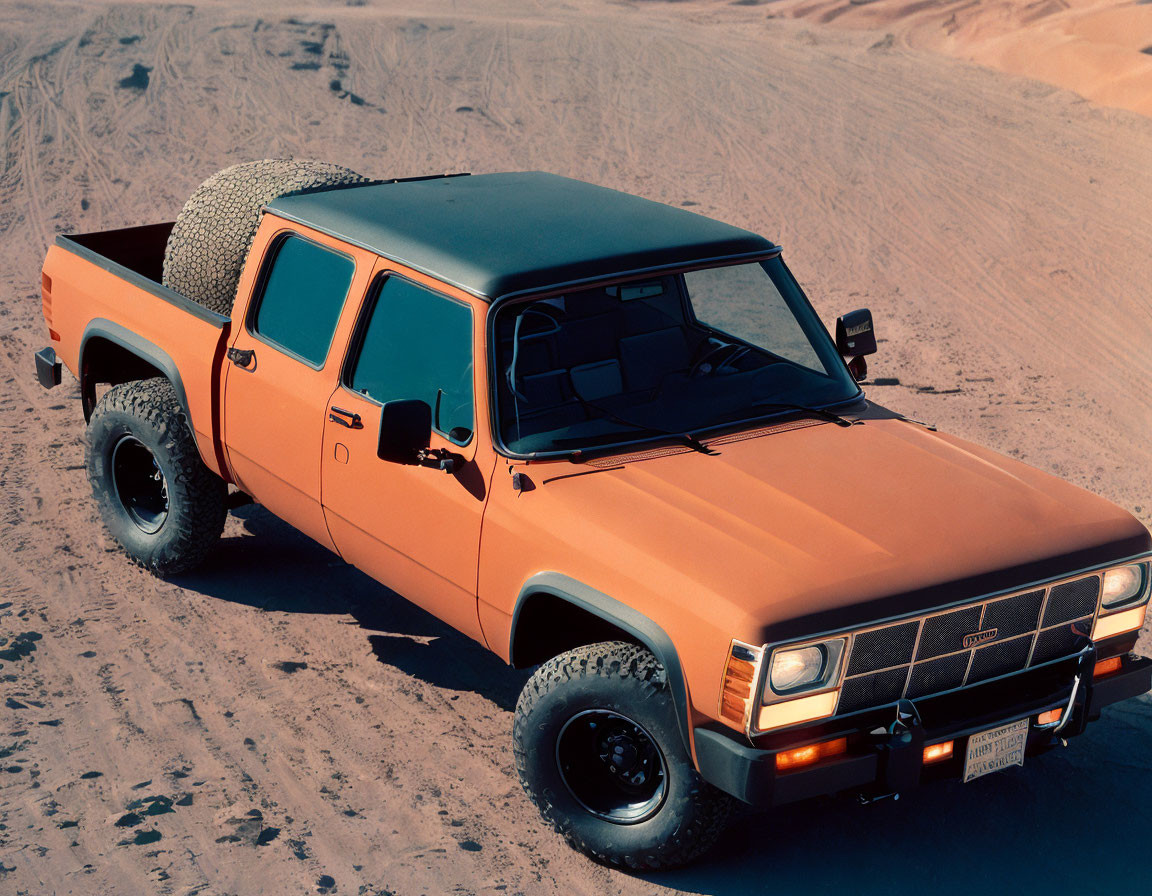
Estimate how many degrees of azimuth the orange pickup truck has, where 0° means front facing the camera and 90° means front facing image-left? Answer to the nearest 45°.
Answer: approximately 315°
